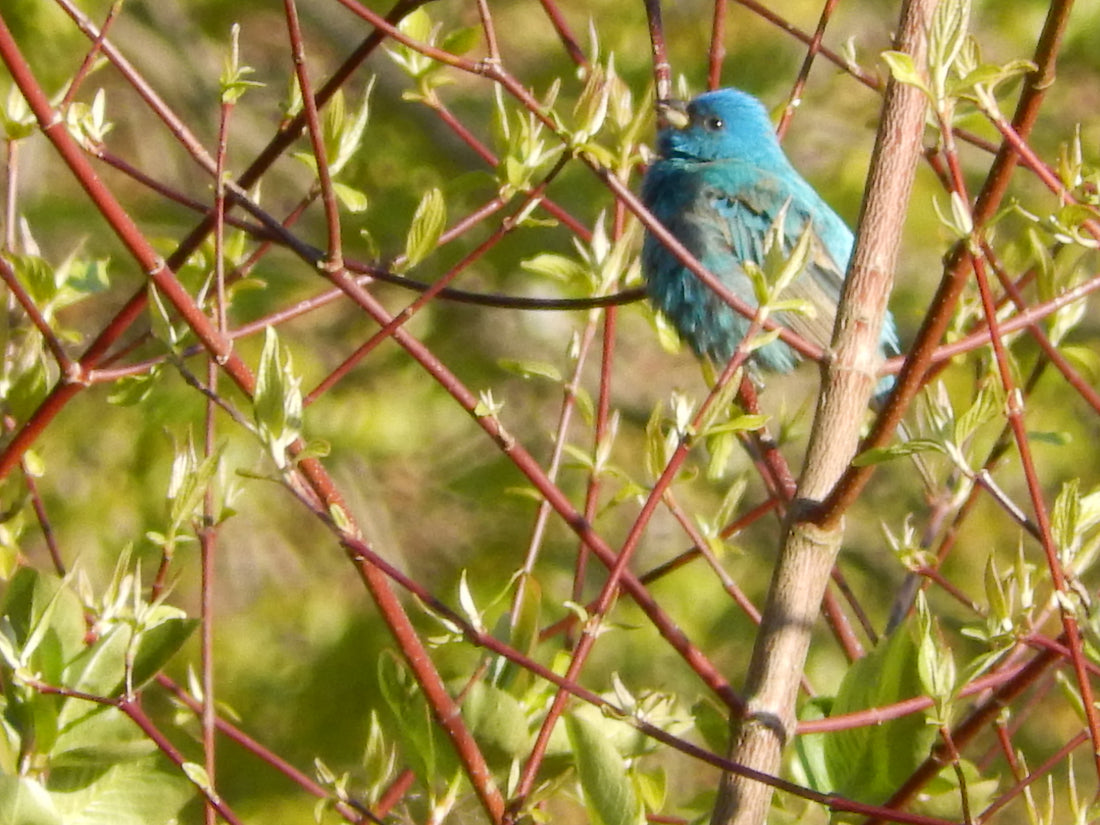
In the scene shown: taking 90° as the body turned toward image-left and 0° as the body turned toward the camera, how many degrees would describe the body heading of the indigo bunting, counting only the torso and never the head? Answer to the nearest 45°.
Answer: approximately 90°
